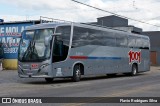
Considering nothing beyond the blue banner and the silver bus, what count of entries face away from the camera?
0

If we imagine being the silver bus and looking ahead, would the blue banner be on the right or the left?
on its right

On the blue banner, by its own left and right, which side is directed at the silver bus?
front

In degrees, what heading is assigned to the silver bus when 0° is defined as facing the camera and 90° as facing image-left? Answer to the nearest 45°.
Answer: approximately 45°

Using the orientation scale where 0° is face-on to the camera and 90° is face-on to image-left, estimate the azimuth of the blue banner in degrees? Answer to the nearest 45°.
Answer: approximately 0°
